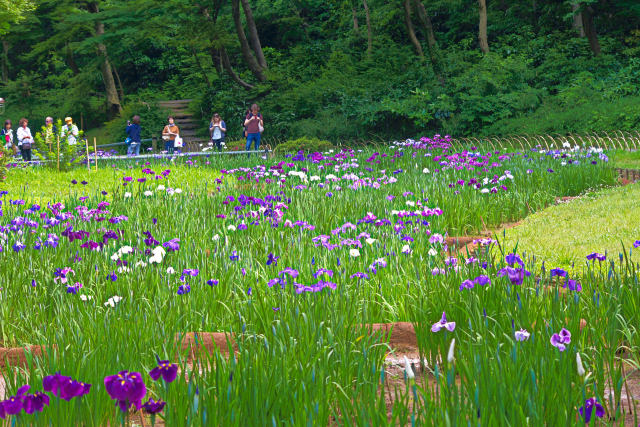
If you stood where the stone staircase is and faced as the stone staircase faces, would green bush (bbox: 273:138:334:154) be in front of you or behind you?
in front

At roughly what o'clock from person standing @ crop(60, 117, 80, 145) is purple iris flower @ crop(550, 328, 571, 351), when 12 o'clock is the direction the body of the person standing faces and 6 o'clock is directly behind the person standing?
The purple iris flower is roughly at 12 o'clock from the person standing.

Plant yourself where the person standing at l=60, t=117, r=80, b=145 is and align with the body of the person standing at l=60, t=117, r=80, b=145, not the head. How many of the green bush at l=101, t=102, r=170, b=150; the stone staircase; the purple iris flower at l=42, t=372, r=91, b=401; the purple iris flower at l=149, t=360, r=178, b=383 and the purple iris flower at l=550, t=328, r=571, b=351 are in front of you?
3

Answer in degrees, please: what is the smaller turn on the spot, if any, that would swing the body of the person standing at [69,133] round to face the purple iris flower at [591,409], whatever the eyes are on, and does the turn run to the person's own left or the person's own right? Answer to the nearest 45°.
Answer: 0° — they already face it

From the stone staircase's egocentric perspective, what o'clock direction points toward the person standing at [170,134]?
The person standing is roughly at 12 o'clock from the stone staircase.

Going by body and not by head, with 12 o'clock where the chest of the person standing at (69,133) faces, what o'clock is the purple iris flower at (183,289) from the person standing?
The purple iris flower is roughly at 12 o'clock from the person standing.

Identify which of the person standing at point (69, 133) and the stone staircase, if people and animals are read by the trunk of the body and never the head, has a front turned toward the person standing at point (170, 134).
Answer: the stone staircase

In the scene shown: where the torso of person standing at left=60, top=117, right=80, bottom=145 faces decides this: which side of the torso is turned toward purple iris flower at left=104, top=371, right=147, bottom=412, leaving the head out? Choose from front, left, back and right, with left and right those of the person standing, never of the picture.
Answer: front

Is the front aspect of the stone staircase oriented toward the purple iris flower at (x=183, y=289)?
yes

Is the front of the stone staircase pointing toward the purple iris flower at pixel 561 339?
yes

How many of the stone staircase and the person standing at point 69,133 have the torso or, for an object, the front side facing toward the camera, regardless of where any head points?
2

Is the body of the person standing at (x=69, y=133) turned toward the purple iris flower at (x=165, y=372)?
yes

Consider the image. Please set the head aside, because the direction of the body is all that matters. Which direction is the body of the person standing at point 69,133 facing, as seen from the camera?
toward the camera

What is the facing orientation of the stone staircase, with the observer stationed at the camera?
facing the viewer

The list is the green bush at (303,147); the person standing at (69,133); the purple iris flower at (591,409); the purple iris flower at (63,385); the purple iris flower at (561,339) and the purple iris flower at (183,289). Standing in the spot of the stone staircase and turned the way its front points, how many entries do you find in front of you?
6
